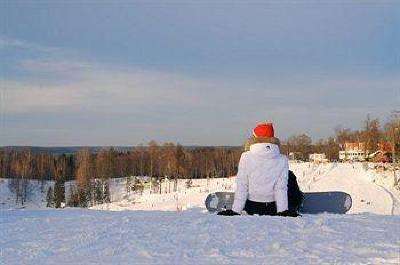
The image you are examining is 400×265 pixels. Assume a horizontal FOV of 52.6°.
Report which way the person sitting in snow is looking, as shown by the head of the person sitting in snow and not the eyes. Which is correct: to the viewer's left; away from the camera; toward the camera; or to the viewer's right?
away from the camera

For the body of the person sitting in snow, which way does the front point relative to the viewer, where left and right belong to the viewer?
facing away from the viewer
